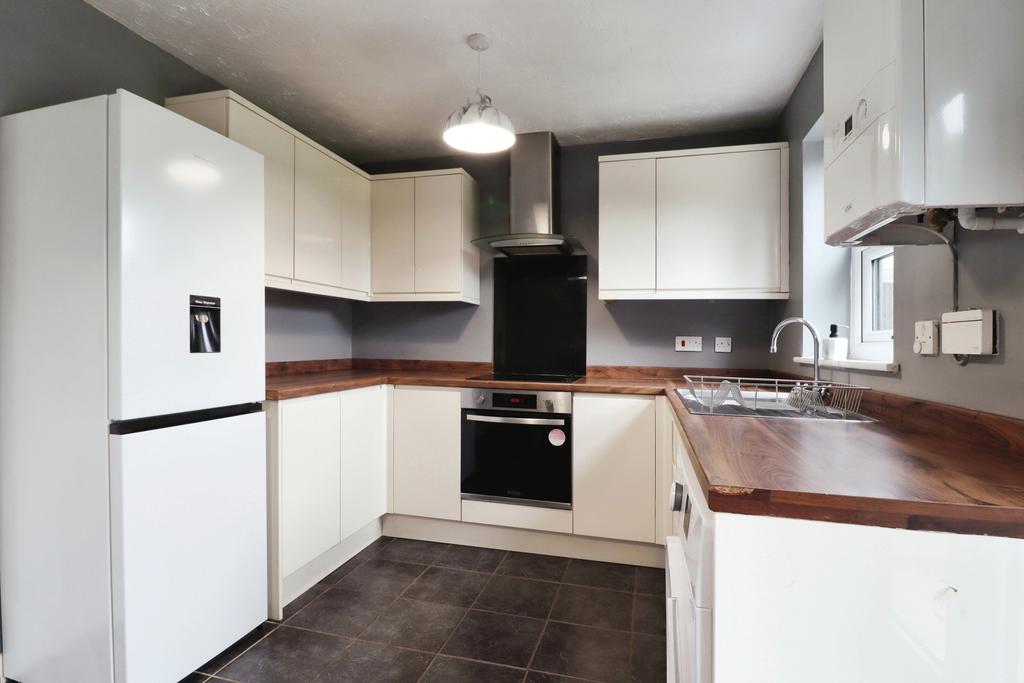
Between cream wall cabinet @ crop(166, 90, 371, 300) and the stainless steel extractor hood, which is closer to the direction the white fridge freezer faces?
the stainless steel extractor hood

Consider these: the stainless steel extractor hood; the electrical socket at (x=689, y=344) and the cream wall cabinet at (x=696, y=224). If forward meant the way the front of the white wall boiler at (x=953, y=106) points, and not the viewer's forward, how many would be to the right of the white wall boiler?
3

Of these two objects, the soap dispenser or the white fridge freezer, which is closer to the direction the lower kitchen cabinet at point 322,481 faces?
the soap dispenser

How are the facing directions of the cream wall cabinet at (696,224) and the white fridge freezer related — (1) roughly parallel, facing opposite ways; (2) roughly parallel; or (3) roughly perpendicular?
roughly perpendicular

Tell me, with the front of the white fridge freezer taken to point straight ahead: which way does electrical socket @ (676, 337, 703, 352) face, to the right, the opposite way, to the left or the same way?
to the right

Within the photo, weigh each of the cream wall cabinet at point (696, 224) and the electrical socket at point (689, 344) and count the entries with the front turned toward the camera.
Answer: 2

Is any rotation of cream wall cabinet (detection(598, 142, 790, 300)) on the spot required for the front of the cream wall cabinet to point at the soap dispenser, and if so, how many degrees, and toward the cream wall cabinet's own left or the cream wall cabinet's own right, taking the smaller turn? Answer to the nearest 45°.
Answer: approximately 45° to the cream wall cabinet's own left

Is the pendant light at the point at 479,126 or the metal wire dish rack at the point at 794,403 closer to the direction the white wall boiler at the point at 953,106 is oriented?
the pendant light

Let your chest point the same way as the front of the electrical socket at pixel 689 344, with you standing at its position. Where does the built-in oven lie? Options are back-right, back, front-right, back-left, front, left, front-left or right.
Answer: front-right

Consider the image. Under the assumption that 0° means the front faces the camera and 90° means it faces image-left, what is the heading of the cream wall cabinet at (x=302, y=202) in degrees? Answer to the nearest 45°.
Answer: approximately 315°
